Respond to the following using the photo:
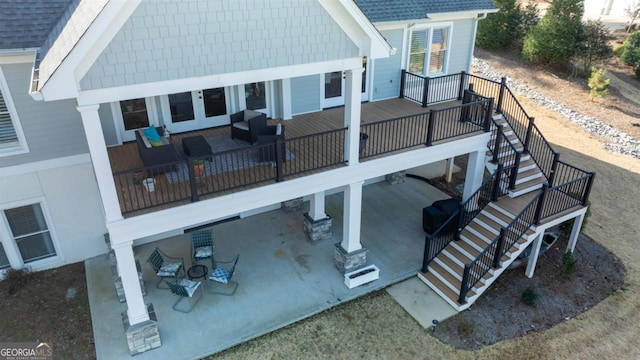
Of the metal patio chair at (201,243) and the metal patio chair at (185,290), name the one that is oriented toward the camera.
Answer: the metal patio chair at (201,243)

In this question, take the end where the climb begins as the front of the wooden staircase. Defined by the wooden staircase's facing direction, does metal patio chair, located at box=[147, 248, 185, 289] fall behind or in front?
in front

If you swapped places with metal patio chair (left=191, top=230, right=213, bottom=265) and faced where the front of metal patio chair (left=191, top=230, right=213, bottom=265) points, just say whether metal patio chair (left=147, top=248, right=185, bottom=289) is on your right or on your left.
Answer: on your right

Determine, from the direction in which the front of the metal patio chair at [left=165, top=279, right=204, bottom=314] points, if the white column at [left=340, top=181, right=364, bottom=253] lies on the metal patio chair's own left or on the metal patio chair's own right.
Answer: on the metal patio chair's own right

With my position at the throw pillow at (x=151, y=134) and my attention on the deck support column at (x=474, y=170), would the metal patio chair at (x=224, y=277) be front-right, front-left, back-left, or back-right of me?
front-right

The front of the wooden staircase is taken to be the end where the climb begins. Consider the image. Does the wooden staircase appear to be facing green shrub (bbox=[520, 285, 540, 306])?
no

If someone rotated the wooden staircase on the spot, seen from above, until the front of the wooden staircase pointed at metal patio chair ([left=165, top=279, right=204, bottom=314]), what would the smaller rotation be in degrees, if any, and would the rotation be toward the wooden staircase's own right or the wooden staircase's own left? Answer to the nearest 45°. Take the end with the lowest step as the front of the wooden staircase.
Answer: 0° — it already faces it

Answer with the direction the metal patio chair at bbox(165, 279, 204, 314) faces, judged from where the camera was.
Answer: facing away from the viewer and to the right of the viewer

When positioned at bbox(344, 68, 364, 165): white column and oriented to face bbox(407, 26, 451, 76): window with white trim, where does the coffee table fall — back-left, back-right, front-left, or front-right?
back-left

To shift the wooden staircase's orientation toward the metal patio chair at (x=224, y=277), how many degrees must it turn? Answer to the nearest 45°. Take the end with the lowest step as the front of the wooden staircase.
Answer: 0° — it already faces it

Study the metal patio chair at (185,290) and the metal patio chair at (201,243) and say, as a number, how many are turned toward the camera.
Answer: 1

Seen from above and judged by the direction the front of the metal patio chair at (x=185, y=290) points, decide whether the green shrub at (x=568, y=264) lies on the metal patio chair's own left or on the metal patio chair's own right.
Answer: on the metal patio chair's own right

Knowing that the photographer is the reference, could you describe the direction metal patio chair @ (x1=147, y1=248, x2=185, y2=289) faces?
facing the viewer and to the right of the viewer

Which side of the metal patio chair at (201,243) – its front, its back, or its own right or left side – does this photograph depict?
front

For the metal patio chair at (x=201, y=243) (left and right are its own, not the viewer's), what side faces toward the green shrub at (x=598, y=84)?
left

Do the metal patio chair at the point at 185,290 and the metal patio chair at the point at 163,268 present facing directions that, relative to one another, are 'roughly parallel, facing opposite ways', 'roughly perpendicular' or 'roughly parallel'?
roughly perpendicular
